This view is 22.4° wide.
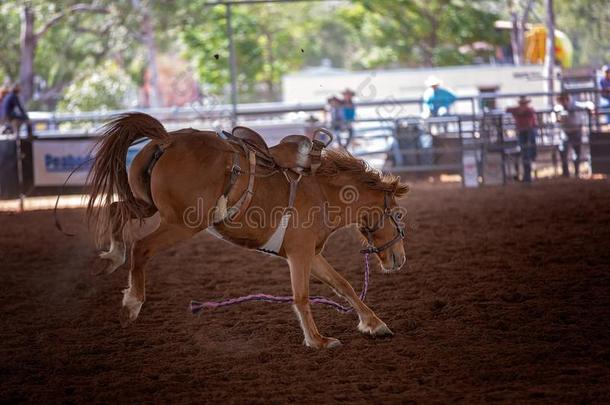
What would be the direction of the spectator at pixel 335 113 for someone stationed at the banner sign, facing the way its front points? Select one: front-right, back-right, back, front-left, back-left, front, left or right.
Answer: left

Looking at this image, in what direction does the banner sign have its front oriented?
toward the camera

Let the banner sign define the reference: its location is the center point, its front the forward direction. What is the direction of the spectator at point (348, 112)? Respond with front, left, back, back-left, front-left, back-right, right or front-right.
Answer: left

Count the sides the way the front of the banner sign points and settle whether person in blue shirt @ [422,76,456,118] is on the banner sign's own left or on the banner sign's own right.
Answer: on the banner sign's own left

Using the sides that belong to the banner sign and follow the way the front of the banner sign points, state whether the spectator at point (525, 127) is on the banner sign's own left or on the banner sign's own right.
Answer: on the banner sign's own left

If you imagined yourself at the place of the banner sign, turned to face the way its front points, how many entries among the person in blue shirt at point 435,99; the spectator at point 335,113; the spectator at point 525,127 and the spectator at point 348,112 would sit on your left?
4

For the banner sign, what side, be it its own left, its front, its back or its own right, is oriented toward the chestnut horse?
front

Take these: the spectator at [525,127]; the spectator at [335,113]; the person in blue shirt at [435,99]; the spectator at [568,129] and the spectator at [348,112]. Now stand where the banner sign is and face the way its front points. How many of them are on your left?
5

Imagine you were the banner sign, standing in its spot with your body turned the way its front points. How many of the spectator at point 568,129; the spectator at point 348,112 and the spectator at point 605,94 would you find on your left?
3

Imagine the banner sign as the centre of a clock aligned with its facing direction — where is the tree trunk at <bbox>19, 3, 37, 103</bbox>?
The tree trunk is roughly at 6 o'clock from the banner sign.

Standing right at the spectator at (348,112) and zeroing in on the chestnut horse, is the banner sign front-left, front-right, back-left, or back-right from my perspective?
front-right

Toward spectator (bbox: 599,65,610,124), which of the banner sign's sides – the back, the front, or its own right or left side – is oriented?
left

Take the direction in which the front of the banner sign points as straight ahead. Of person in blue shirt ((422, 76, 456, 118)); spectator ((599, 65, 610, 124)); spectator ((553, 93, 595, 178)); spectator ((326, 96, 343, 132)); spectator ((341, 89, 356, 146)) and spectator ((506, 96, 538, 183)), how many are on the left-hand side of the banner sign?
6

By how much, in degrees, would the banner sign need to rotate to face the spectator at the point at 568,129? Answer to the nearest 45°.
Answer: approximately 90° to its left
